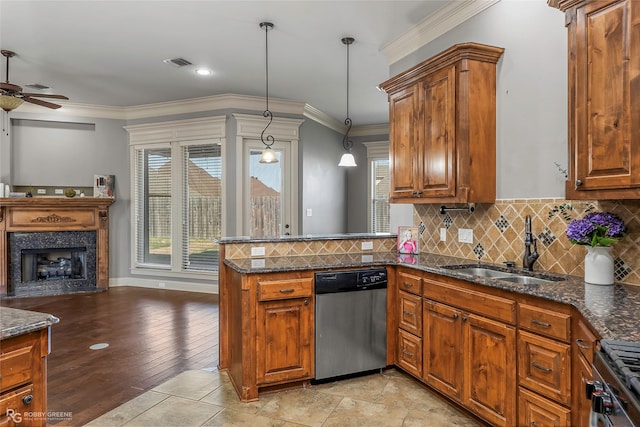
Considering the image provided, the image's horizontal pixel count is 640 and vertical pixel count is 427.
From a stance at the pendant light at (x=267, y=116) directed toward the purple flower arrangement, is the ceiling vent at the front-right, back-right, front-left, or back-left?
back-left

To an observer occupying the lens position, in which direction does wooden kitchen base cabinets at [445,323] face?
facing the viewer and to the left of the viewer

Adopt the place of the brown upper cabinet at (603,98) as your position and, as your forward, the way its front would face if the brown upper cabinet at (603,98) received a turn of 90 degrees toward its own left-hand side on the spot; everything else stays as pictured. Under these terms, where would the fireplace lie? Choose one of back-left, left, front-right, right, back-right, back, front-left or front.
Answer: back-right

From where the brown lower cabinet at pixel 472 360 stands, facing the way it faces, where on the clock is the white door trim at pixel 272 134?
The white door trim is roughly at 3 o'clock from the brown lower cabinet.

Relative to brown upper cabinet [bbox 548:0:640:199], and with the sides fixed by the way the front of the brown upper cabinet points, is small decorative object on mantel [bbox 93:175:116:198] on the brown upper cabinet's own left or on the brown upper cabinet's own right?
on the brown upper cabinet's own right

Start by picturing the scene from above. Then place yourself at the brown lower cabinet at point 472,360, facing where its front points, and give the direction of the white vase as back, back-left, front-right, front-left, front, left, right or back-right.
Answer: back-left

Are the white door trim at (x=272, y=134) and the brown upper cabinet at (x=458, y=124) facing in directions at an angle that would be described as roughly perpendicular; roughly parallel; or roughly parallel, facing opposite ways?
roughly perpendicular

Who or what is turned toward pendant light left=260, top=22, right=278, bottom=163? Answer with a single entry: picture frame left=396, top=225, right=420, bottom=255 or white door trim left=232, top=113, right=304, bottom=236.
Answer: the white door trim

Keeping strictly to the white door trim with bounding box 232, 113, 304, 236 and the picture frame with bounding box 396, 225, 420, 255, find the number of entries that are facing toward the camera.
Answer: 2

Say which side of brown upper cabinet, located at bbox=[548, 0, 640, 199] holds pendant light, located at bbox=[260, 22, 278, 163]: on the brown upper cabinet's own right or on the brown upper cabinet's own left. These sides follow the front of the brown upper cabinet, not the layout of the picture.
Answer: on the brown upper cabinet's own right

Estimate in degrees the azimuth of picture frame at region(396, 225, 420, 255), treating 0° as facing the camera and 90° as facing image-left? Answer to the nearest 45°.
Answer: approximately 0°

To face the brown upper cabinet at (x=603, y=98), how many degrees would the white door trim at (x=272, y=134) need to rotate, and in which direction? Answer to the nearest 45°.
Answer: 0° — it already faces it
